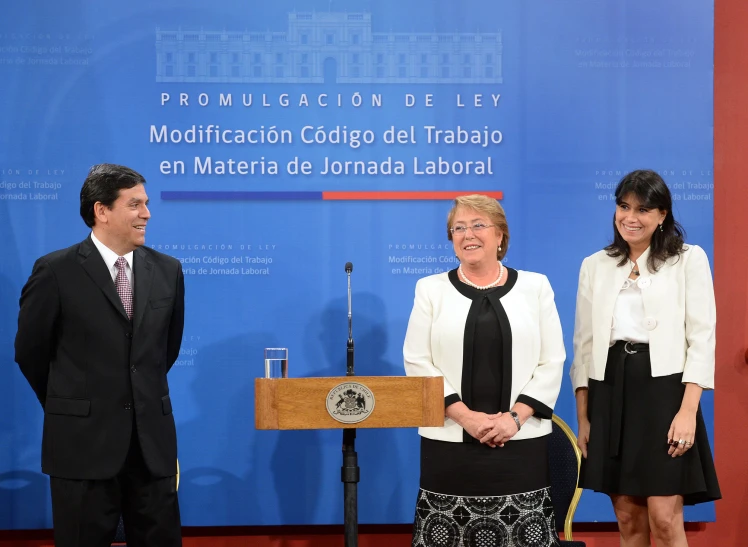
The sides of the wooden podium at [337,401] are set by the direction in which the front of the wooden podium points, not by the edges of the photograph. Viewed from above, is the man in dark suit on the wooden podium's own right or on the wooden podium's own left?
on the wooden podium's own right

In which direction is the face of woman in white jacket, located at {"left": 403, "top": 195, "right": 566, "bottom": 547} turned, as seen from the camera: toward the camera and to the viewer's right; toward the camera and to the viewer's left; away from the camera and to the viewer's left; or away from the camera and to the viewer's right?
toward the camera and to the viewer's left

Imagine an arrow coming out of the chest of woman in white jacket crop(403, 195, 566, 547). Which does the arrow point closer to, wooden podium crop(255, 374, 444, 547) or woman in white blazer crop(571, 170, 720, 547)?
the wooden podium

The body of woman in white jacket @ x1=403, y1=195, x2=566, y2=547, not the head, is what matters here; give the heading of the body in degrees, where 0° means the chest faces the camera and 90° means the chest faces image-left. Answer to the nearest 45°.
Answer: approximately 0°

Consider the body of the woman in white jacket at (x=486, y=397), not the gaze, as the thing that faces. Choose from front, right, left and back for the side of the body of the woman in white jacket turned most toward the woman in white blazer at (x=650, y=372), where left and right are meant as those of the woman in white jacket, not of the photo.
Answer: left

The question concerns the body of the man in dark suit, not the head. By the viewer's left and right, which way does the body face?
facing the viewer and to the right of the viewer

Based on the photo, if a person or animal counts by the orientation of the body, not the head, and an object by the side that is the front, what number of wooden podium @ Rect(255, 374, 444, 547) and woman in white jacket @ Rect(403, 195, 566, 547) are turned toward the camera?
2

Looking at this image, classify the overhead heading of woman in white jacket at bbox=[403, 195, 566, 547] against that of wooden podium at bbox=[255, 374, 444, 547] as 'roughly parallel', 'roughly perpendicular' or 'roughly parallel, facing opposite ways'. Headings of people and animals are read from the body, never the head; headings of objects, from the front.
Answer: roughly parallel

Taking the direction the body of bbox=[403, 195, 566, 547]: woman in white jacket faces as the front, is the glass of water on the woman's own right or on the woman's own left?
on the woman's own right

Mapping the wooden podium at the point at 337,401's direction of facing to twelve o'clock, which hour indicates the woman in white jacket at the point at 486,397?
The woman in white jacket is roughly at 8 o'clock from the wooden podium.

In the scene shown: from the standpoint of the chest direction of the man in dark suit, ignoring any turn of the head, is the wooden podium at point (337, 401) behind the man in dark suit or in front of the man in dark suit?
in front

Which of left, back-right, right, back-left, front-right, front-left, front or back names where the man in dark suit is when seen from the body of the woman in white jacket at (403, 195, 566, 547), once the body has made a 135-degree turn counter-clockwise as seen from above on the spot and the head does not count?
back-left

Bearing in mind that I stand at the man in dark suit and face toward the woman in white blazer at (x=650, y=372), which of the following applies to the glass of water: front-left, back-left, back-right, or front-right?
front-right

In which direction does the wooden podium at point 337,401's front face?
toward the camera
